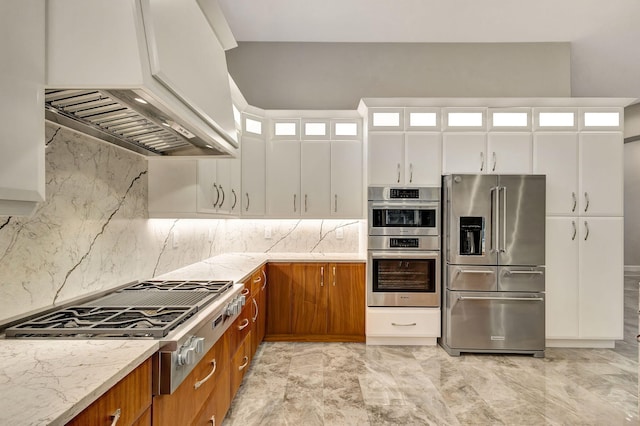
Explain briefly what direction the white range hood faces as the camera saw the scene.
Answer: facing the viewer and to the right of the viewer

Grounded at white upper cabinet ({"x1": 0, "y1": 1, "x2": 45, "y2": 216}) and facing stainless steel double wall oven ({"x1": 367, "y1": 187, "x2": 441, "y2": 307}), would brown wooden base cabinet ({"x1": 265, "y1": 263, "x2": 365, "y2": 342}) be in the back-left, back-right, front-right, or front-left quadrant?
front-left

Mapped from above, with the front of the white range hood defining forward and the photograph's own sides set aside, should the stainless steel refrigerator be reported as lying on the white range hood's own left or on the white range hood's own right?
on the white range hood's own left

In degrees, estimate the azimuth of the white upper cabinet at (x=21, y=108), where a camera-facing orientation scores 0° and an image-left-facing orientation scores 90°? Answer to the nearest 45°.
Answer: approximately 315°

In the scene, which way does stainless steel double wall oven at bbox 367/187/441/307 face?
toward the camera

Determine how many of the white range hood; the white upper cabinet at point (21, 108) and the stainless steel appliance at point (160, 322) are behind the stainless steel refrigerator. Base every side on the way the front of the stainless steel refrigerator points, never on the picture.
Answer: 0

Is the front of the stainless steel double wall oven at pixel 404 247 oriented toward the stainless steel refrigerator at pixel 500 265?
no

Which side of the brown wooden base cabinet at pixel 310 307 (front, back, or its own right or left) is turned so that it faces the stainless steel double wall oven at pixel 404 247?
left

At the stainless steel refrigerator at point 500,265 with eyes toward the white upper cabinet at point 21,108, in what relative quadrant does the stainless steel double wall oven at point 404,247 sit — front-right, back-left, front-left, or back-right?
front-right

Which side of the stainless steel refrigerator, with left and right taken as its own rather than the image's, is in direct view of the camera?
front

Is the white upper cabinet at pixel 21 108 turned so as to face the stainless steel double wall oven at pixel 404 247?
no

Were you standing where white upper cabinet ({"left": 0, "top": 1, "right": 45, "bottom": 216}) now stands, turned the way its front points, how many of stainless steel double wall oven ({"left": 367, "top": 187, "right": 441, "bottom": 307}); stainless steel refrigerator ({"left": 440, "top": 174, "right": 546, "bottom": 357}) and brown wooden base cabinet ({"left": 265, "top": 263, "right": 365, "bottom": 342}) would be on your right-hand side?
0

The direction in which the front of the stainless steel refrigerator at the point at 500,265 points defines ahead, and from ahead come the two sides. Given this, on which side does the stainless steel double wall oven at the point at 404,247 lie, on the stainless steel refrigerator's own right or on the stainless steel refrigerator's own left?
on the stainless steel refrigerator's own right

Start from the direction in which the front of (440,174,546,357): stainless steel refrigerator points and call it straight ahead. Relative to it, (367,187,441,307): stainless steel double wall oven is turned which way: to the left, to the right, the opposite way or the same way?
the same way

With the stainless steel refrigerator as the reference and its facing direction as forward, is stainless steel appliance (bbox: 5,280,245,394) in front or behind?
in front

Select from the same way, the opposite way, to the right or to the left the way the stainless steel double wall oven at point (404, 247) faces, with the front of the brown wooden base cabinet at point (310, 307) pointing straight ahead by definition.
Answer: the same way

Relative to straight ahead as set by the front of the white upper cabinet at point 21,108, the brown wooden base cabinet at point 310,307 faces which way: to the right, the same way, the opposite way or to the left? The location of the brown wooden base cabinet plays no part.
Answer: to the right

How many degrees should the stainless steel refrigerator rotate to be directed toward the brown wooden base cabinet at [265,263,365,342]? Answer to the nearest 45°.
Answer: approximately 90° to its right
